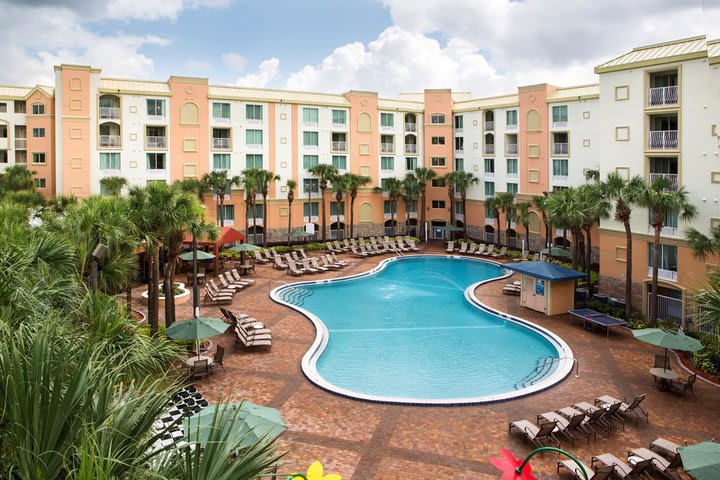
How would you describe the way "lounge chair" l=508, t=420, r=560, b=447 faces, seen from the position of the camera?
facing away from the viewer and to the left of the viewer

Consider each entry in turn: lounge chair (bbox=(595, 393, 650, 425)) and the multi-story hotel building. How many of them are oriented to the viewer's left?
1

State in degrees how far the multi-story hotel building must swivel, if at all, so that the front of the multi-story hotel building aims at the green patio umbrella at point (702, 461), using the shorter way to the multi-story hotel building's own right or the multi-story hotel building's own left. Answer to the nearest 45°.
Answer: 0° — it already faces it

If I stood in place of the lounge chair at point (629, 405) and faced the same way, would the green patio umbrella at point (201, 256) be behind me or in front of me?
in front

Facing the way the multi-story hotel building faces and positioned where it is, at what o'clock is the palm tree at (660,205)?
The palm tree is roughly at 11 o'clock from the multi-story hotel building.

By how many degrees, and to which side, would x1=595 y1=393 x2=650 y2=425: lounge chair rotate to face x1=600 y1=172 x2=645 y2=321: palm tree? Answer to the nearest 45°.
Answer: approximately 90° to its right

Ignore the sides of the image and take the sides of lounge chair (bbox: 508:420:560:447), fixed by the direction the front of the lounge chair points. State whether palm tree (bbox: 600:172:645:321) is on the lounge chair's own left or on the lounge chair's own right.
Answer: on the lounge chair's own right

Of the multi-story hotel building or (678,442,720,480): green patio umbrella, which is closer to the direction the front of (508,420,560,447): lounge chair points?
the multi-story hotel building

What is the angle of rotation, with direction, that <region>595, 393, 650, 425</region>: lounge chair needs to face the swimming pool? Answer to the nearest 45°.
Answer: approximately 45° to its right

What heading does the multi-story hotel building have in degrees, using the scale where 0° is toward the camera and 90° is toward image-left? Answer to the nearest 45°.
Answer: approximately 0°

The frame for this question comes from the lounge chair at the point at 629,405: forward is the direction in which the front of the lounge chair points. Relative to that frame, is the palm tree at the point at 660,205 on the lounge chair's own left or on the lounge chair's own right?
on the lounge chair's own right

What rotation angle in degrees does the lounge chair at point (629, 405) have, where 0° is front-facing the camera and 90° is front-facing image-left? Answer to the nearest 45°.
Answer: approximately 90°

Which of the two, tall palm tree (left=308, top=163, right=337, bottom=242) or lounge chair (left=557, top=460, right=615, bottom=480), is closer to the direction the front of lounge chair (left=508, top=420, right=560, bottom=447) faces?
the tall palm tree

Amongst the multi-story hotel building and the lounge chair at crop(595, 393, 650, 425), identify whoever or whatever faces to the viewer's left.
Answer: the lounge chair
